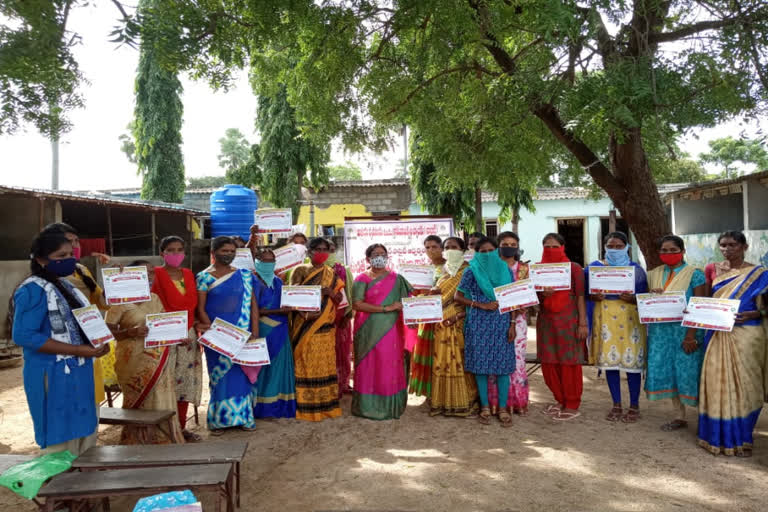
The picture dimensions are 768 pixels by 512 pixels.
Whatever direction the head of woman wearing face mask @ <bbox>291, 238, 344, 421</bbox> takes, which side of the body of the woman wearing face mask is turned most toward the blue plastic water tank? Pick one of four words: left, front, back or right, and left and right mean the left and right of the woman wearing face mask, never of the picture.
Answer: back

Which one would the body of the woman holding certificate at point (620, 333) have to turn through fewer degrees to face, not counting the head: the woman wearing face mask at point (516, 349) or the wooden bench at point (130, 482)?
the wooden bench

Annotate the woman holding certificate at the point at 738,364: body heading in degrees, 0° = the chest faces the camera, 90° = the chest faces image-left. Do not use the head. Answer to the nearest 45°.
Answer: approximately 45°

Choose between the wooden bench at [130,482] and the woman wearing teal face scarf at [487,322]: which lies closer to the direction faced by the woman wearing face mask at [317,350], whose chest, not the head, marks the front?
the wooden bench

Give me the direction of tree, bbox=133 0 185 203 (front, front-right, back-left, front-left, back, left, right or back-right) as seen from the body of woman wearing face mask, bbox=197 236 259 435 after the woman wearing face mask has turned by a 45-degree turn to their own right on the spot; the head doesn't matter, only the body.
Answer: back-right

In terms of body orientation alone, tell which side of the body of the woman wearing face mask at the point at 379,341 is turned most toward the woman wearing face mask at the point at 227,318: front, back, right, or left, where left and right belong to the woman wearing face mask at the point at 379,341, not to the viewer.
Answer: right
